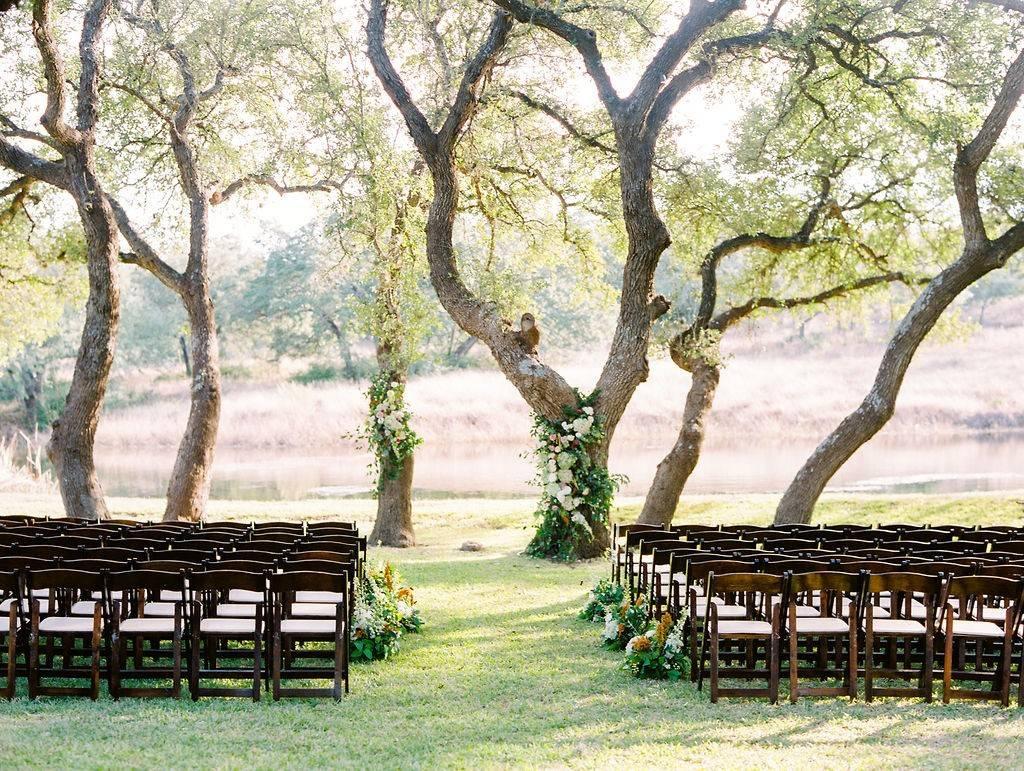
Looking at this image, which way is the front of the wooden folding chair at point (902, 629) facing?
away from the camera

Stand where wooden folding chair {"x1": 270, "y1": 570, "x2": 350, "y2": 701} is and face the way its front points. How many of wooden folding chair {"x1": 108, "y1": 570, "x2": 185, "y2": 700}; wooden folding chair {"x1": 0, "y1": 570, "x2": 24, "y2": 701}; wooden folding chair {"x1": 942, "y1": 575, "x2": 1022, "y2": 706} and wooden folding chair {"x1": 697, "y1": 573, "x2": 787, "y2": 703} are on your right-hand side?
2

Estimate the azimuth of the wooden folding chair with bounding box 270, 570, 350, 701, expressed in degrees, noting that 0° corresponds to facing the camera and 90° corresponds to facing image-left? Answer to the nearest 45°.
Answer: approximately 180°

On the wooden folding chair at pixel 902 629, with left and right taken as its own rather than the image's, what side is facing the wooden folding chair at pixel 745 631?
left

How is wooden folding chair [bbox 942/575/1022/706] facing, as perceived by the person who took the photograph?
facing away from the viewer

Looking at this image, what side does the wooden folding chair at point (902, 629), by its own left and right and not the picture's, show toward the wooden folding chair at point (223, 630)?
left

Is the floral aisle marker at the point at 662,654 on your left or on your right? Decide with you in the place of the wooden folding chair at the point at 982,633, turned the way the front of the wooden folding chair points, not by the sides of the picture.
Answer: on your left

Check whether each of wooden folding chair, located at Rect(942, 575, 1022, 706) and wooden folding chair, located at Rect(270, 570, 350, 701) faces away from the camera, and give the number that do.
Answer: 2

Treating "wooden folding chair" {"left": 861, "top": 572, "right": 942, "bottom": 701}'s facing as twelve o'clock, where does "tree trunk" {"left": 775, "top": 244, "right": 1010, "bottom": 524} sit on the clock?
The tree trunk is roughly at 12 o'clock from the wooden folding chair.
